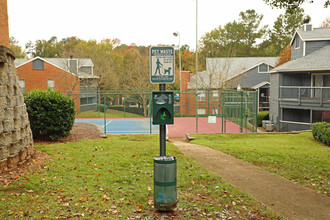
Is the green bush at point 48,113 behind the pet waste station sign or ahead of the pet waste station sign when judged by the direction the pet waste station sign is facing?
behind

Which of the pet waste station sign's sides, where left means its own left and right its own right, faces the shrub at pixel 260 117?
back

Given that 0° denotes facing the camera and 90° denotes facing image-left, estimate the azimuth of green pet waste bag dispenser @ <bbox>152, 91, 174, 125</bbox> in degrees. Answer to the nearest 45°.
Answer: approximately 0°

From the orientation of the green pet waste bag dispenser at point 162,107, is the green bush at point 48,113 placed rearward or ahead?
rearward

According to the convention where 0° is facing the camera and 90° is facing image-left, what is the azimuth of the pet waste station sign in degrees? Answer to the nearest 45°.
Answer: approximately 0°

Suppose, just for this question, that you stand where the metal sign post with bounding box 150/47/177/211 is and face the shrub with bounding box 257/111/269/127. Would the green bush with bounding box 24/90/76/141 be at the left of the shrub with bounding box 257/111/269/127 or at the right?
left
